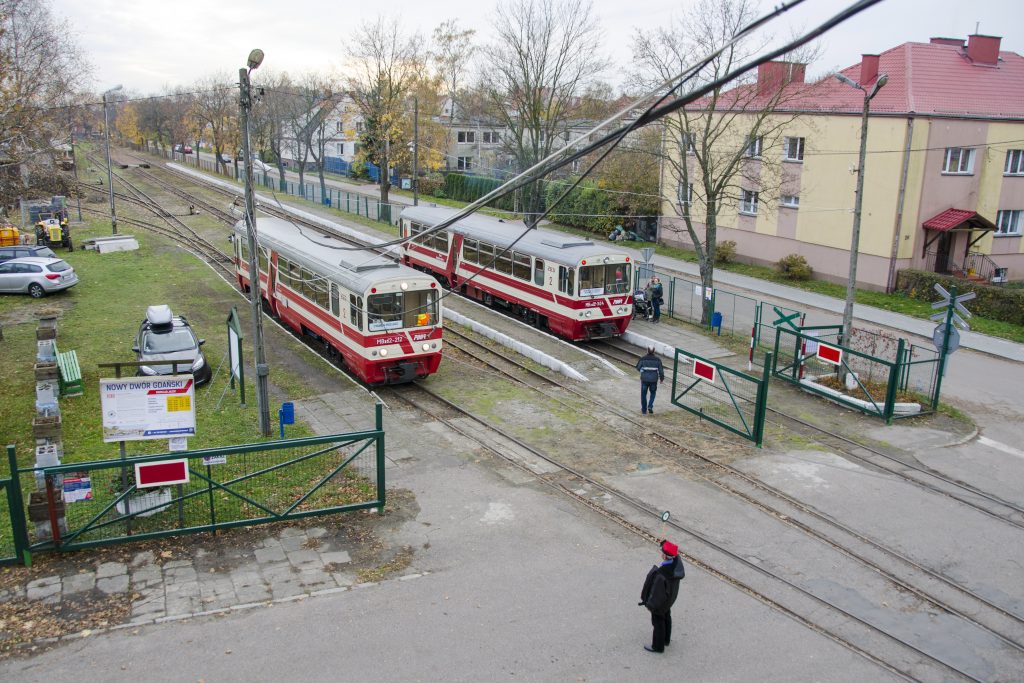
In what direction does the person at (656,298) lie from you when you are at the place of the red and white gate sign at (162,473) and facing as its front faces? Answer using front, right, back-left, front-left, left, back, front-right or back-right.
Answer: back-left

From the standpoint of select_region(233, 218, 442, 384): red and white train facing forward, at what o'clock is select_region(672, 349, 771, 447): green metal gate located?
The green metal gate is roughly at 11 o'clock from the red and white train.

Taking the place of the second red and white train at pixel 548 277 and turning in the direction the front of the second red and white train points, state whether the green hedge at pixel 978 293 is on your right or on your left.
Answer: on your left

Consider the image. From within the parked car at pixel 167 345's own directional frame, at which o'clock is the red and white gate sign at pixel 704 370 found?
The red and white gate sign is roughly at 10 o'clock from the parked car.

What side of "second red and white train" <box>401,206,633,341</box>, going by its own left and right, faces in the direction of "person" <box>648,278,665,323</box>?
front

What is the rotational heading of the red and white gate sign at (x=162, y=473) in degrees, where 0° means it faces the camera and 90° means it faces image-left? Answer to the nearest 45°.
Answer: approximately 0°

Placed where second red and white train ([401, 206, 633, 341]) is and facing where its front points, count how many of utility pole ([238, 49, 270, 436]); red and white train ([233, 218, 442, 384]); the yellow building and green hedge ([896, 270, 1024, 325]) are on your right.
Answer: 2

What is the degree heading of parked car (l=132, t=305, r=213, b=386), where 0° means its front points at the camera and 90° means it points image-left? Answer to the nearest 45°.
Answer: approximately 0°

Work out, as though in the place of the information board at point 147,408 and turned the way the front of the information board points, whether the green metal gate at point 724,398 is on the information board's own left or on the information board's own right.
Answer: on the information board's own left

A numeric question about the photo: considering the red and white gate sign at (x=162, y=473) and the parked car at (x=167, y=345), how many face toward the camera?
2

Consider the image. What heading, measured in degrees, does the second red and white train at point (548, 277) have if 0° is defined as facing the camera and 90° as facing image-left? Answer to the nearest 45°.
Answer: approximately 315°

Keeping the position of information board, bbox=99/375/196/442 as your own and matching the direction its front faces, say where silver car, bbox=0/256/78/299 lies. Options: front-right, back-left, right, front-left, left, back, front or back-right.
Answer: back

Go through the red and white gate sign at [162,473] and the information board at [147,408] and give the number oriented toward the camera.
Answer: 2
